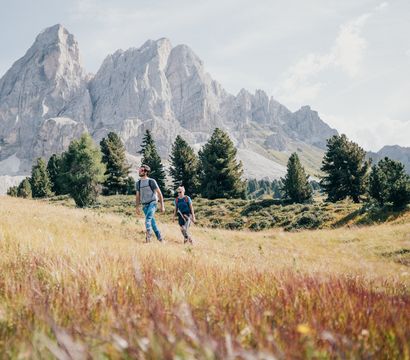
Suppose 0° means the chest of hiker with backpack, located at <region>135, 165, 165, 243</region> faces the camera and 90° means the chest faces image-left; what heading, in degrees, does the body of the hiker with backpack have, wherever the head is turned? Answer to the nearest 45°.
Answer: approximately 45°

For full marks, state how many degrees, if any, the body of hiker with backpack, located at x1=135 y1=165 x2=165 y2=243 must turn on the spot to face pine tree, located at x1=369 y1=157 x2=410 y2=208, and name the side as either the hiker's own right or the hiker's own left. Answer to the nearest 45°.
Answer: approximately 180°

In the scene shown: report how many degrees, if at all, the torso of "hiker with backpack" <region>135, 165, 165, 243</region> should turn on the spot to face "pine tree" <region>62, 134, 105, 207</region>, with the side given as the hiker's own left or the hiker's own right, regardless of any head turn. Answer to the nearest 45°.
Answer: approximately 135° to the hiker's own right
